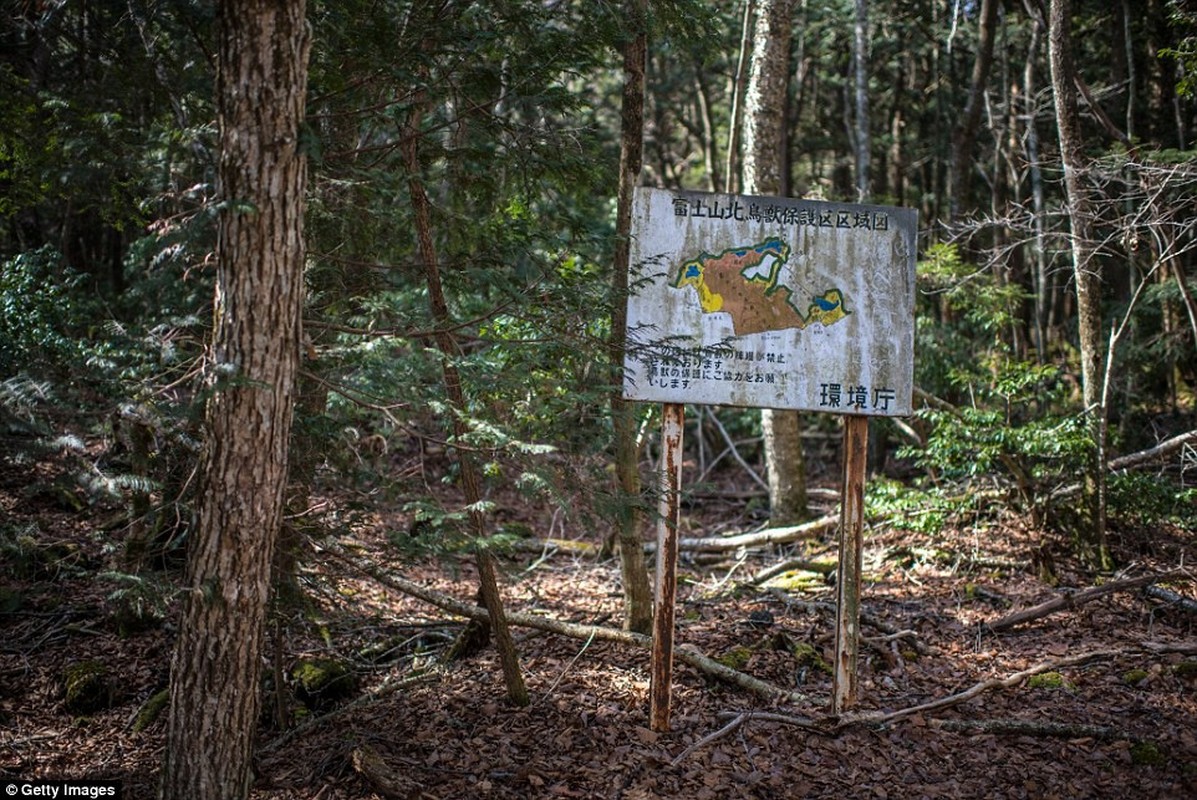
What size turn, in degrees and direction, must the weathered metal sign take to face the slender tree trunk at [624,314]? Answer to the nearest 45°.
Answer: approximately 135° to its right

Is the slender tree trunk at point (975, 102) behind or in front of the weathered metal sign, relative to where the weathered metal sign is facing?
behind

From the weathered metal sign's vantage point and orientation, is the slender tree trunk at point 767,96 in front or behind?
behind

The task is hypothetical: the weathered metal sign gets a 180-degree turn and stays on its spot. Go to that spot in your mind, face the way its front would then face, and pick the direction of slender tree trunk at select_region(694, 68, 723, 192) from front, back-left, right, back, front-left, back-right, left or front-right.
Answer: front

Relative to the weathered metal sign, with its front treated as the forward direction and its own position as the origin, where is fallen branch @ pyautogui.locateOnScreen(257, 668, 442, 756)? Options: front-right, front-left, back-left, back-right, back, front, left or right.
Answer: right

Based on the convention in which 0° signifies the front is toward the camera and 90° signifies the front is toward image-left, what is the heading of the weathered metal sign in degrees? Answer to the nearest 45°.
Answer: approximately 0°

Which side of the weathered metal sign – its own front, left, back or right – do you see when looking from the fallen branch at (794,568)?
back

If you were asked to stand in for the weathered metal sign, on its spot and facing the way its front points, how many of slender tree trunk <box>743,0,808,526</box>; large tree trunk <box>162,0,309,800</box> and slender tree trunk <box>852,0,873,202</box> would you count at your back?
2

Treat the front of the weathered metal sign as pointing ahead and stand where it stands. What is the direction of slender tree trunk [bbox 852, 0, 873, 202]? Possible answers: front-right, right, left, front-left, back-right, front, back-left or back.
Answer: back

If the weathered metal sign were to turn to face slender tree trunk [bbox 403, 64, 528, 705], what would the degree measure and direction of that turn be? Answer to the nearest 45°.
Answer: approximately 90° to its right
